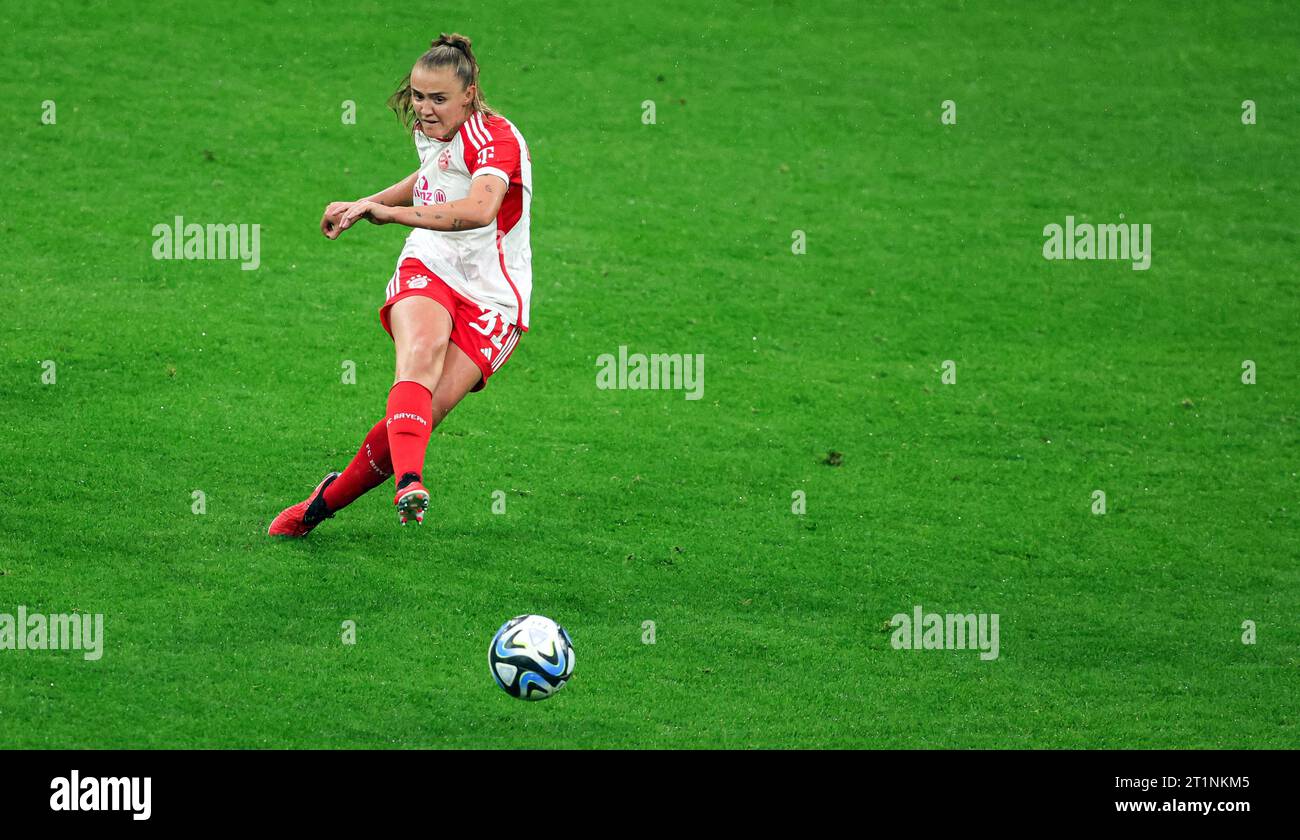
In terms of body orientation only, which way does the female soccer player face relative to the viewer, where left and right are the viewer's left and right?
facing the viewer and to the left of the viewer
